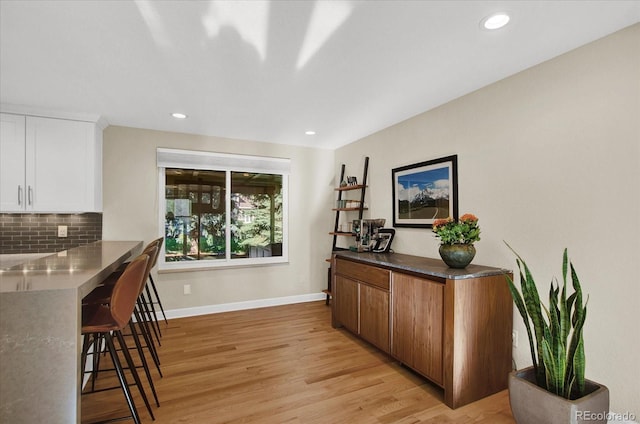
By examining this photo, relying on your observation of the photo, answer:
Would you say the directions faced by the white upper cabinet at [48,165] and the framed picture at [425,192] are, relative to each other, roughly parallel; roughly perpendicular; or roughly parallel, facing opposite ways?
roughly perpendicular

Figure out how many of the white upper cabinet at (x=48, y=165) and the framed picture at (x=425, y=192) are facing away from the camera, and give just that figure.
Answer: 0

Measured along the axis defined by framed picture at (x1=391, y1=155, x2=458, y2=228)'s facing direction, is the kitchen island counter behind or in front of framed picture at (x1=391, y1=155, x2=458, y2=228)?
in front

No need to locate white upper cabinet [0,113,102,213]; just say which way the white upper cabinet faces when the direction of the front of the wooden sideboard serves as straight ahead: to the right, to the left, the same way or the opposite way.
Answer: to the left

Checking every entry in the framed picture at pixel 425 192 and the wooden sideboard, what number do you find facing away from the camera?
0

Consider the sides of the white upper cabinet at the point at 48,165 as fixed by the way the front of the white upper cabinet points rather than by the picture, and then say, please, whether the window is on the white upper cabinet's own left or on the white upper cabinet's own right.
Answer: on the white upper cabinet's own left
